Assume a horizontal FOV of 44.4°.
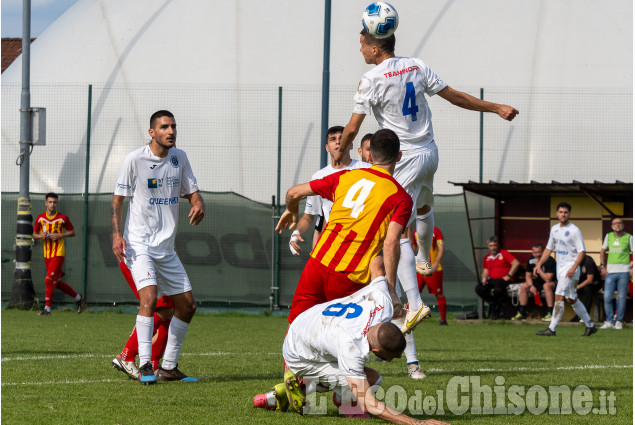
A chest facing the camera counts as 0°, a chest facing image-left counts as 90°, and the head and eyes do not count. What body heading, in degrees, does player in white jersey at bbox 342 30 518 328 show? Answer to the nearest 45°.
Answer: approximately 135°

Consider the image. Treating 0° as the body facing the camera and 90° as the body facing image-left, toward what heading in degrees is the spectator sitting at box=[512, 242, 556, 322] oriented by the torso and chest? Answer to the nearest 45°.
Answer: approximately 45°

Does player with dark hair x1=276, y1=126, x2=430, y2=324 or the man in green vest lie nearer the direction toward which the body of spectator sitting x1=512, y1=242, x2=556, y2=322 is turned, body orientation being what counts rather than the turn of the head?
the player with dark hair

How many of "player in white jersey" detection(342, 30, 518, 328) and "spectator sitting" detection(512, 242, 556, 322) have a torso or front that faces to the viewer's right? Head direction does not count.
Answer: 0

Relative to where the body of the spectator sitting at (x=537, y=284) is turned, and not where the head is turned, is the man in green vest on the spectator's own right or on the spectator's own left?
on the spectator's own left

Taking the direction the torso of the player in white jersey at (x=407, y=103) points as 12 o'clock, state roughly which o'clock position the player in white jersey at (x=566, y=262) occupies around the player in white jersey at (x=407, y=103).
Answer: the player in white jersey at (x=566, y=262) is roughly at 2 o'clock from the player in white jersey at (x=407, y=103).

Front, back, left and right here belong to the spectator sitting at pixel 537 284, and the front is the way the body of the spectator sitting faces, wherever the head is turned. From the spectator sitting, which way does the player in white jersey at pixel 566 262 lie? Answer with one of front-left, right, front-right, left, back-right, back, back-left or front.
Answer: front-left
